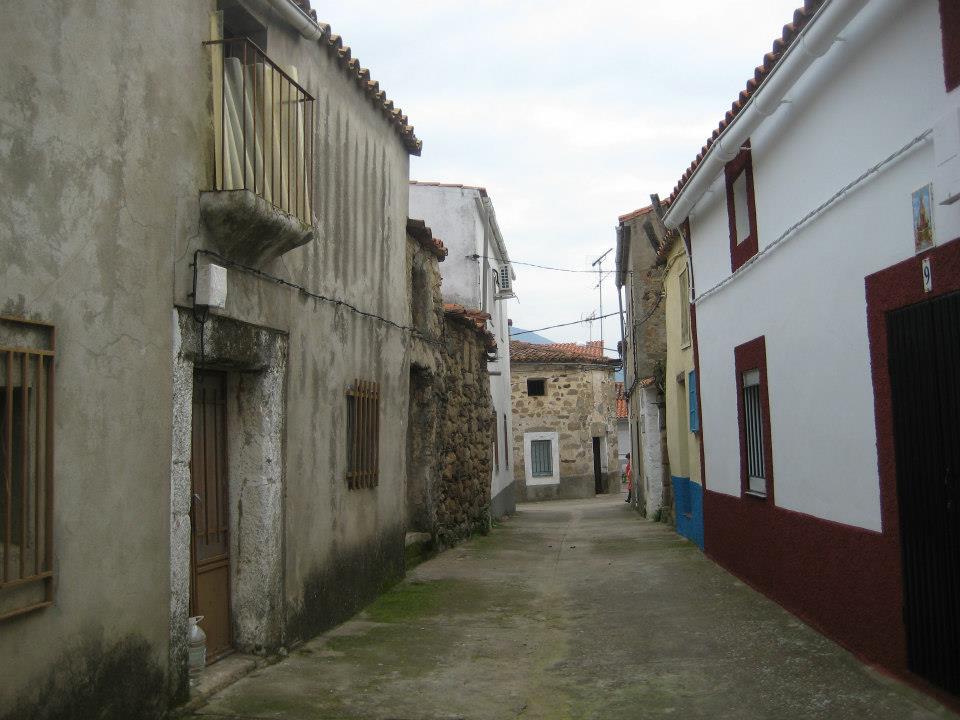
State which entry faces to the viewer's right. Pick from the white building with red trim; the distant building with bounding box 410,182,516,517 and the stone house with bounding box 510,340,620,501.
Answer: the distant building

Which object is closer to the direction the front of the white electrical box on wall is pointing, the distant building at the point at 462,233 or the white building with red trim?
the white building with red trim

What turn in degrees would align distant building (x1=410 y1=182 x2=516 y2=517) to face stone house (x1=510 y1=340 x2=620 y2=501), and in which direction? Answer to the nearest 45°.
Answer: approximately 90° to its left

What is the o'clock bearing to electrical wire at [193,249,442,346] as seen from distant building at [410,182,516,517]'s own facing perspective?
The electrical wire is roughly at 3 o'clock from the distant building.

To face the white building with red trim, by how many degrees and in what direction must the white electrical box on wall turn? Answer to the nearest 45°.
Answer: approximately 45° to its left

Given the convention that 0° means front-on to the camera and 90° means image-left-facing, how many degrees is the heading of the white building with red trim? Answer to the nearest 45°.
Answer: approximately 45°

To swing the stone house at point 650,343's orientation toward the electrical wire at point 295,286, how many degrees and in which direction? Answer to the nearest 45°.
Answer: approximately 90° to its left

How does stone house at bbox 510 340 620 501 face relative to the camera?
toward the camera

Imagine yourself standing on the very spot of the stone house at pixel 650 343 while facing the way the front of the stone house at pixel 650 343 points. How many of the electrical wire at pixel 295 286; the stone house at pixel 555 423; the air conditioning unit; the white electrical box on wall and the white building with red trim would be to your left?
3

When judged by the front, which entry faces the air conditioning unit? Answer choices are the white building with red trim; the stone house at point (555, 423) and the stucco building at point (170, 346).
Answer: the stone house

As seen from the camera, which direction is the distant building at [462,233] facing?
to the viewer's right

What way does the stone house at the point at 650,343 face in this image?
to the viewer's left

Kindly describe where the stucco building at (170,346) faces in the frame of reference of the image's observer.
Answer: facing the viewer and to the right of the viewer

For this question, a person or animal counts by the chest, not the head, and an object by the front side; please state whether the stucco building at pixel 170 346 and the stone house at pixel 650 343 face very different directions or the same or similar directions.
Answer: very different directions

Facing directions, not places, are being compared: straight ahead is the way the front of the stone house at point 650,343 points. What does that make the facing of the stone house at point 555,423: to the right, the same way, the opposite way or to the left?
to the left

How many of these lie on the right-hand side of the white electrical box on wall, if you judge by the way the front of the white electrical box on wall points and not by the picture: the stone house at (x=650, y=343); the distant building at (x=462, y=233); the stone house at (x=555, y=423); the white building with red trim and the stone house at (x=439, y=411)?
0

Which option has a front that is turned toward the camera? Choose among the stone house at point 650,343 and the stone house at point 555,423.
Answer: the stone house at point 555,423

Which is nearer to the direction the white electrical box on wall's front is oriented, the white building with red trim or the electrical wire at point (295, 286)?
the white building with red trim

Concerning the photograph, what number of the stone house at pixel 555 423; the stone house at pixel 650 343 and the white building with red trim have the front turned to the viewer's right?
0

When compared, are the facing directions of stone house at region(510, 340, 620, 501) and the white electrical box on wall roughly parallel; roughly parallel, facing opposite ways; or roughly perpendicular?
roughly perpendicular
